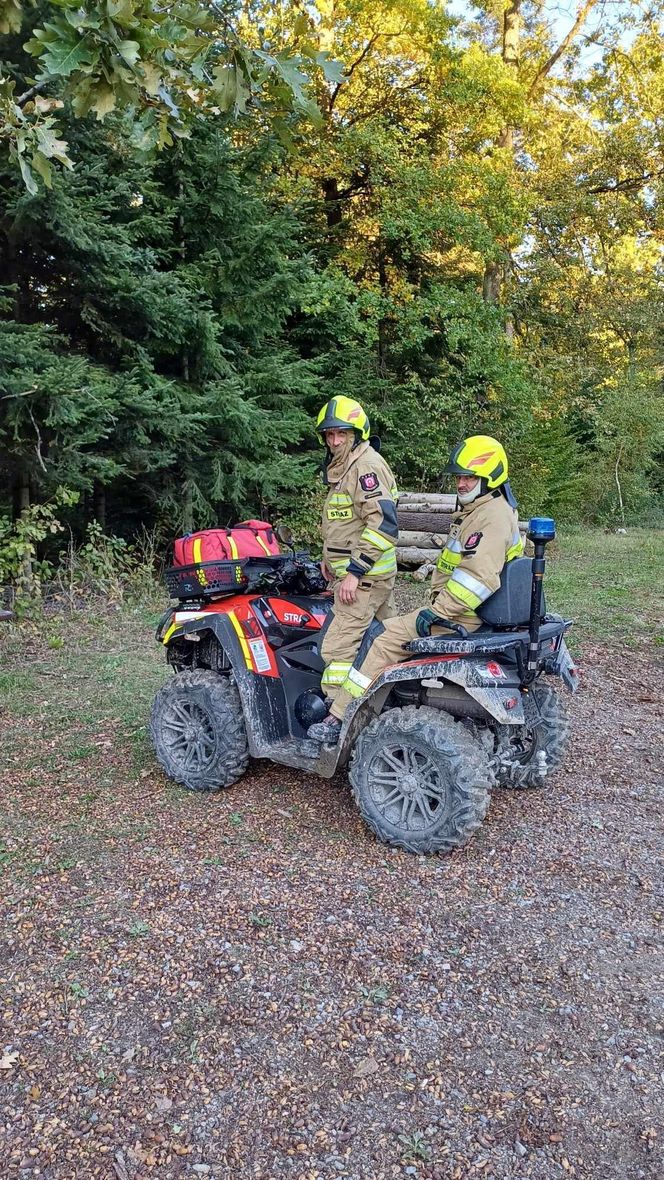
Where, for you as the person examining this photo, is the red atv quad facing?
facing away from the viewer and to the left of the viewer

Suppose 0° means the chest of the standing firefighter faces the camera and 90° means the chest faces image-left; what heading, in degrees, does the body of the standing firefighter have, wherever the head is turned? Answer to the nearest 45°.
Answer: approximately 45°

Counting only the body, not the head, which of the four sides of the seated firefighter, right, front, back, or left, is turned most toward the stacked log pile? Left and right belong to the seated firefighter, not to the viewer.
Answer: right

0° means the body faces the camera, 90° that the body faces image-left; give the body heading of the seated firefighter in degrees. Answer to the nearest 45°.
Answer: approximately 90°

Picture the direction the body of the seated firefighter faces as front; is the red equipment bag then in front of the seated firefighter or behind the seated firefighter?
in front

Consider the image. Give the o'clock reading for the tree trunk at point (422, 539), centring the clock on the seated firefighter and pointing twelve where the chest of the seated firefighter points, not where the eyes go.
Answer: The tree trunk is roughly at 3 o'clock from the seated firefighter.

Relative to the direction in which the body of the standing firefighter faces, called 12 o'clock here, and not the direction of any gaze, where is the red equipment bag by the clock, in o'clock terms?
The red equipment bag is roughly at 2 o'clock from the standing firefighter.

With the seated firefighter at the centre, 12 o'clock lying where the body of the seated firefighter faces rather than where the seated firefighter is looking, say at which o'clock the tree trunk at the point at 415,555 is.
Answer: The tree trunk is roughly at 3 o'clock from the seated firefighter.

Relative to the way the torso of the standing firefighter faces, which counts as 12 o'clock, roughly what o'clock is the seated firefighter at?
The seated firefighter is roughly at 9 o'clock from the standing firefighter.

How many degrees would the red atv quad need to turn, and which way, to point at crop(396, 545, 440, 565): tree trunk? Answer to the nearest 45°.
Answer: approximately 45° to its right
